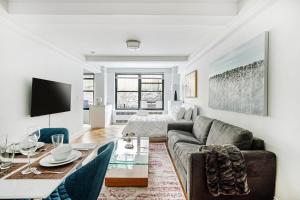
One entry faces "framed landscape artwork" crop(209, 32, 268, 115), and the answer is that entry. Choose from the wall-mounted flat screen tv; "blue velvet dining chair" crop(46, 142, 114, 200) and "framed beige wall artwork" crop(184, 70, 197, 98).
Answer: the wall-mounted flat screen tv

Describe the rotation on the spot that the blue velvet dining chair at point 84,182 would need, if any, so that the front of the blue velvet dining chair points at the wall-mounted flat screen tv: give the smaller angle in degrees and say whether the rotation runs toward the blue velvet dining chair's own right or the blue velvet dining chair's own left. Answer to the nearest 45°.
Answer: approximately 90° to the blue velvet dining chair's own right

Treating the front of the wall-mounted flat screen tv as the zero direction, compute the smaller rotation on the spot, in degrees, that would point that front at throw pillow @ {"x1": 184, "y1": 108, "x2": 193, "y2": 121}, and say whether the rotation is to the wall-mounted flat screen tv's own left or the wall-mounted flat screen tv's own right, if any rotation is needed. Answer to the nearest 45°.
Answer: approximately 45° to the wall-mounted flat screen tv's own left

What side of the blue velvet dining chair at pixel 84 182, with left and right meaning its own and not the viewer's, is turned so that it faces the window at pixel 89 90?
right

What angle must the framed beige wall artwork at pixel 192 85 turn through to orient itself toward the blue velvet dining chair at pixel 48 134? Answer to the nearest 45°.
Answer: approximately 45° to its left

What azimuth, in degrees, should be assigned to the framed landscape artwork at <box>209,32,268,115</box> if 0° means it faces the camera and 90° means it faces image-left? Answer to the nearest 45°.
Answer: approximately 45°

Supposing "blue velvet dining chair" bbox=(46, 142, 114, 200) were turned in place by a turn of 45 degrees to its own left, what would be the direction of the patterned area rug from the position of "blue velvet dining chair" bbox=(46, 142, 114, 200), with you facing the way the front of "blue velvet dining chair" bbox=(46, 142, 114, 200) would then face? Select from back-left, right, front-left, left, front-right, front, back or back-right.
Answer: back

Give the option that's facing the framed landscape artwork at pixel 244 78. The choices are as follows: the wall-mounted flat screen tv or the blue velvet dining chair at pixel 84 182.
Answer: the wall-mounted flat screen tv

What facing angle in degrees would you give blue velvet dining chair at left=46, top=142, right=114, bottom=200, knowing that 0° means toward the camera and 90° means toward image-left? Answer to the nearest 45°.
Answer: approximately 90°

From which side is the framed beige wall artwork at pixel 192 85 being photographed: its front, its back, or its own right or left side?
left

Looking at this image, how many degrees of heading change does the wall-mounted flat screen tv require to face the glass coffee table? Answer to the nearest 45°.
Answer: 0° — it already faces it

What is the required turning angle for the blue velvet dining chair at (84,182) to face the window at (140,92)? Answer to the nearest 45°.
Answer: approximately 90° to its right
